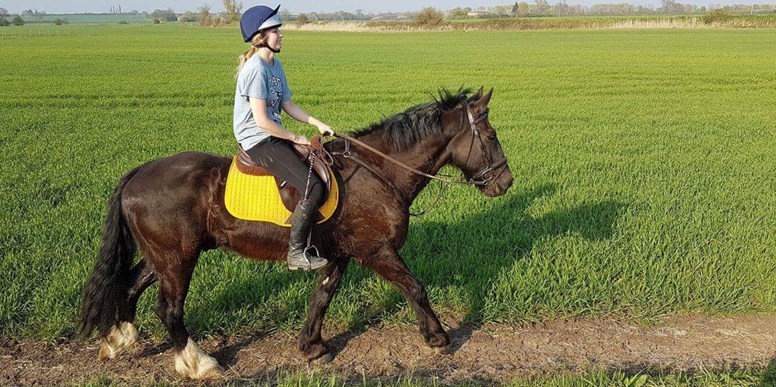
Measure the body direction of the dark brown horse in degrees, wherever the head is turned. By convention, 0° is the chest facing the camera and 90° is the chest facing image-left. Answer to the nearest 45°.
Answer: approximately 270°
